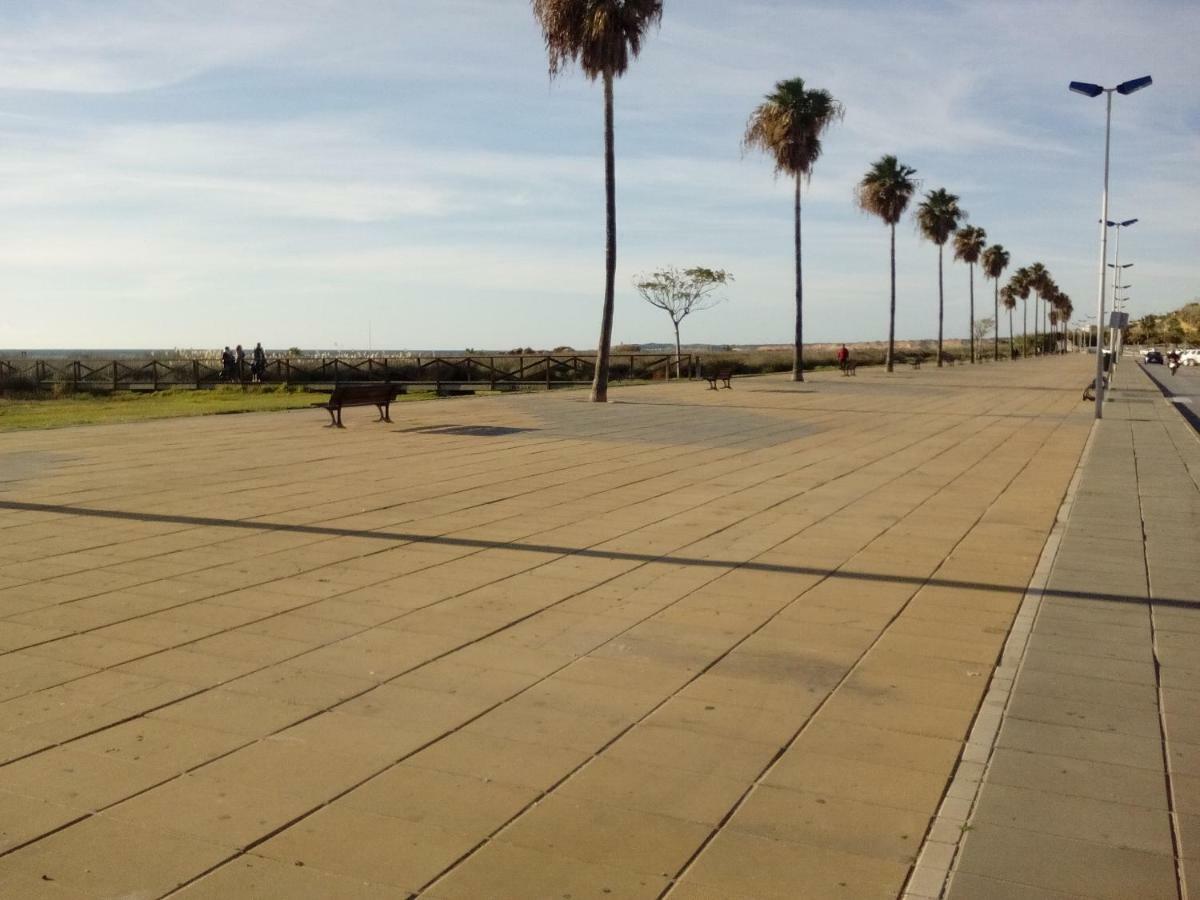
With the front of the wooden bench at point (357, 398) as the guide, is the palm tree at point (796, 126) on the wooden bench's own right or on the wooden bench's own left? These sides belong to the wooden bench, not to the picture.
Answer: on the wooden bench's own right

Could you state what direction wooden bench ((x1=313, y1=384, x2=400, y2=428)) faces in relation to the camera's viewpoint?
facing away from the viewer and to the left of the viewer

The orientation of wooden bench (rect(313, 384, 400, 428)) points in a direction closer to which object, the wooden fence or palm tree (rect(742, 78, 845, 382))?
the wooden fence

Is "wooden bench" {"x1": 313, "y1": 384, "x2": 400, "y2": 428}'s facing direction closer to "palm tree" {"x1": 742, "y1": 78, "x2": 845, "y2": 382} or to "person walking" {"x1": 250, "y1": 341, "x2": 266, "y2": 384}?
the person walking

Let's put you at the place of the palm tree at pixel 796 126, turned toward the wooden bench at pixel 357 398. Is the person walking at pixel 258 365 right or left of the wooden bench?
right
